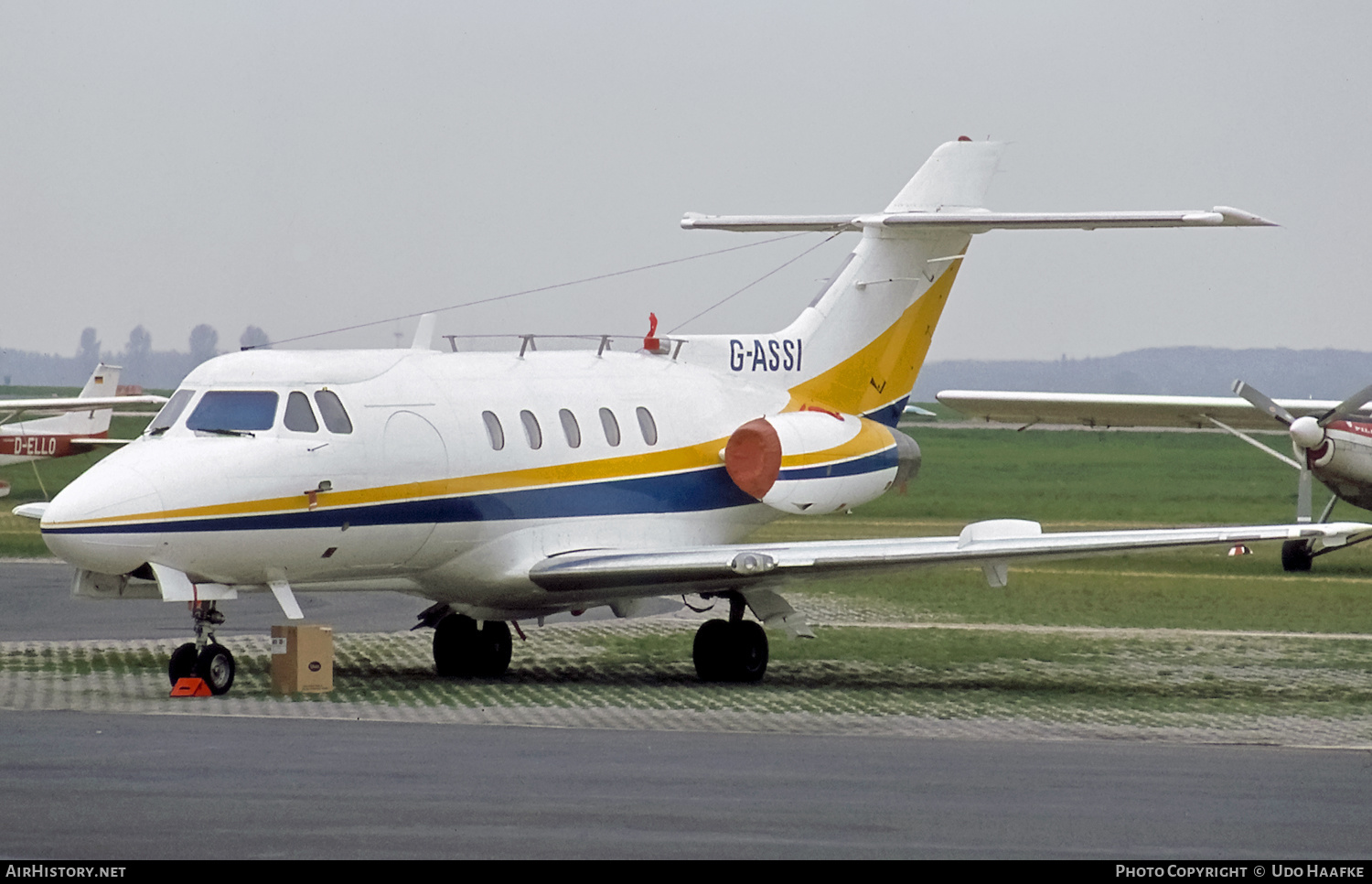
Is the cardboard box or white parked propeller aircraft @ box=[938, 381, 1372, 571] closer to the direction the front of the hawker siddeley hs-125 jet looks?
the cardboard box

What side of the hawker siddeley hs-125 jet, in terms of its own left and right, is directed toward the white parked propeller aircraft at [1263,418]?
back

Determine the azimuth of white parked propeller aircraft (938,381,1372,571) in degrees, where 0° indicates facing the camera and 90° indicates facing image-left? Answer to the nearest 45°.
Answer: approximately 45°

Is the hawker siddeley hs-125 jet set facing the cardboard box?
yes

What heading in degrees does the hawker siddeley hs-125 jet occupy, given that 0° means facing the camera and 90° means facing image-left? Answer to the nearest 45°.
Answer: approximately 45°
